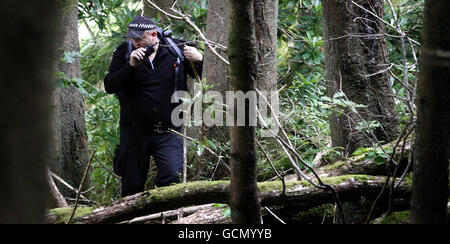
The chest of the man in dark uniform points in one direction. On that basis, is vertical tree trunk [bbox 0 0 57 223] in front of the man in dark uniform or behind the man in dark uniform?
in front

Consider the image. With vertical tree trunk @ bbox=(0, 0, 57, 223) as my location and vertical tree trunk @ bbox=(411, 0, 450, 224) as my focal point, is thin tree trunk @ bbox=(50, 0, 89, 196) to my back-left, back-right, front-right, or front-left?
front-left

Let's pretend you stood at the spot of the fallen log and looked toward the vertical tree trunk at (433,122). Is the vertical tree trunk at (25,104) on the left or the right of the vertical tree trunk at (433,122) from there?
right

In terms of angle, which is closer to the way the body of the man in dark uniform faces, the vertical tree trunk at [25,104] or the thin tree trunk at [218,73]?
the vertical tree trunk

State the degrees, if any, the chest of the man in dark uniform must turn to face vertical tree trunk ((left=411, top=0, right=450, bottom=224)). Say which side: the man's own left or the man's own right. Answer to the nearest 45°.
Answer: approximately 45° to the man's own left

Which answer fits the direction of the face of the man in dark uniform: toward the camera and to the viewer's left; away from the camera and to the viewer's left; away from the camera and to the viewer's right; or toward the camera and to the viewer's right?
toward the camera and to the viewer's left

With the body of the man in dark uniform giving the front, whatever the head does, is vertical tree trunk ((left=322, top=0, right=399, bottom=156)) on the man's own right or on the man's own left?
on the man's own left

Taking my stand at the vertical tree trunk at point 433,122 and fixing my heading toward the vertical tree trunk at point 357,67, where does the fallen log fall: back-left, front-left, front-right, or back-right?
front-left

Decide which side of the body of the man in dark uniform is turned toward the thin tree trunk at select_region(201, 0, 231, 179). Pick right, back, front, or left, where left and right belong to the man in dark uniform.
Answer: left
